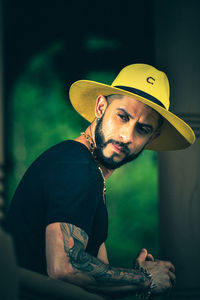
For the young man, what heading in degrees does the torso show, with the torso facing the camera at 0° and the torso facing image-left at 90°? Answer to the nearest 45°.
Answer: approximately 270°

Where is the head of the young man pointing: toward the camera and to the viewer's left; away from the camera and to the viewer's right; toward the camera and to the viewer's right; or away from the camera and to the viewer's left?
toward the camera and to the viewer's right
